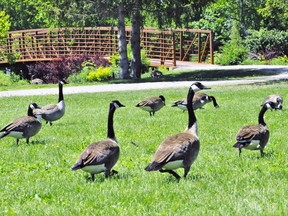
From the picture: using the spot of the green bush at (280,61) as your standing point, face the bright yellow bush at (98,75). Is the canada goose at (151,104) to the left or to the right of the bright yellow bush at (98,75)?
left

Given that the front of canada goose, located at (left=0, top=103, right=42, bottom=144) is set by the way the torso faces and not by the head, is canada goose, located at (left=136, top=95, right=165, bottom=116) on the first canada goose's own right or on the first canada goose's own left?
on the first canada goose's own left

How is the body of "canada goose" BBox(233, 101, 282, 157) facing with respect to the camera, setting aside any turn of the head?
to the viewer's right

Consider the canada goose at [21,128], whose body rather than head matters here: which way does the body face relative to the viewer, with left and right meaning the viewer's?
facing to the right of the viewer

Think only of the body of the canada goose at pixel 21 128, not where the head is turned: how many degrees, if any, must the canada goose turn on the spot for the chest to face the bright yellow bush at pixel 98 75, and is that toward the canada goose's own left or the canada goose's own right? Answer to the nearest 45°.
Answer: approximately 90° to the canada goose's own left

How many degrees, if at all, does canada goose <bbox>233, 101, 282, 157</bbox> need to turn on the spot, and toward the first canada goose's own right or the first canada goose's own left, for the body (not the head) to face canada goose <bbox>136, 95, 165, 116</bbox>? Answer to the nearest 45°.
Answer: approximately 135° to the first canada goose's own left
